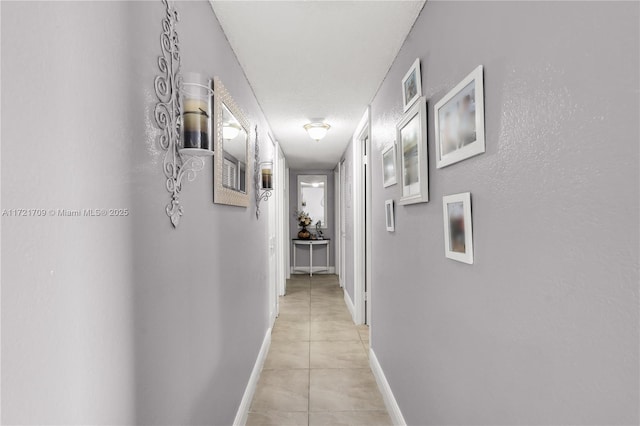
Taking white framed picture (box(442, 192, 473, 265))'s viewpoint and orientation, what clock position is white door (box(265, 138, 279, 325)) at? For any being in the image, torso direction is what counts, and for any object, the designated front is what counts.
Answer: The white door is roughly at 3 o'clock from the white framed picture.

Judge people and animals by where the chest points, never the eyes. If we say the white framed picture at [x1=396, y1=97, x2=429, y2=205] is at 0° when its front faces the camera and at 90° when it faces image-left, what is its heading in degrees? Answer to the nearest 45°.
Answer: approximately 90°

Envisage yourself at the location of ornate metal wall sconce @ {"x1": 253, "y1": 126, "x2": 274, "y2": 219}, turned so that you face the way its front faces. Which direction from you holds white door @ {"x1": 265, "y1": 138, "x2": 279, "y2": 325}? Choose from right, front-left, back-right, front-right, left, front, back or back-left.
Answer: left

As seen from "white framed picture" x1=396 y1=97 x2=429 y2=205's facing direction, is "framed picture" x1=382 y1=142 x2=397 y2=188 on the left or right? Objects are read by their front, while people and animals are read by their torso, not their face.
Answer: on its right

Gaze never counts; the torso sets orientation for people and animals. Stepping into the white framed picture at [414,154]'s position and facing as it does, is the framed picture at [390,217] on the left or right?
on its right

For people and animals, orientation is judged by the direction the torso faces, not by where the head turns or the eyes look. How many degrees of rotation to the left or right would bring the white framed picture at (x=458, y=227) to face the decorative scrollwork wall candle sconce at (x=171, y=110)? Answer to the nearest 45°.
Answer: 0° — it already faces it

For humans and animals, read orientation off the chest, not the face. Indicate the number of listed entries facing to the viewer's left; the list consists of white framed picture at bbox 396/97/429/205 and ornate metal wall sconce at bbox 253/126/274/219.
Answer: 1

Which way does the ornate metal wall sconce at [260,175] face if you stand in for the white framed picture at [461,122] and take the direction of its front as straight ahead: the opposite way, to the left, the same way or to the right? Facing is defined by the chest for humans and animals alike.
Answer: the opposite way

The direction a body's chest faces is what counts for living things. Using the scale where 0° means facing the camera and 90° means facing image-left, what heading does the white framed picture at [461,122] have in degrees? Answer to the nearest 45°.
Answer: approximately 45°

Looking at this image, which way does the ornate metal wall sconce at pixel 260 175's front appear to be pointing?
to the viewer's right

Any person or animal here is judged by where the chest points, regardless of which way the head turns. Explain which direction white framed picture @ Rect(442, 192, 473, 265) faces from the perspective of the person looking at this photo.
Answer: facing the viewer and to the left of the viewer

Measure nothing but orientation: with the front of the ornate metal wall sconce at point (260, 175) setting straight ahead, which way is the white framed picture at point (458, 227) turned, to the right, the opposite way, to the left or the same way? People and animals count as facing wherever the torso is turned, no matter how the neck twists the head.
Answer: the opposite way
